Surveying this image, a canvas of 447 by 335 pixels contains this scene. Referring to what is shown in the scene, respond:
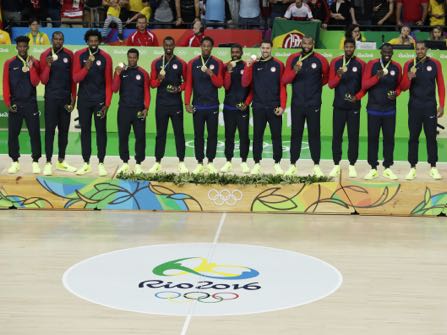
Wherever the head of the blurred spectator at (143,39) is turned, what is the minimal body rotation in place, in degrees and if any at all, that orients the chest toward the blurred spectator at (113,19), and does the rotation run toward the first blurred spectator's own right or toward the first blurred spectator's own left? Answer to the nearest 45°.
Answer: approximately 135° to the first blurred spectator's own right

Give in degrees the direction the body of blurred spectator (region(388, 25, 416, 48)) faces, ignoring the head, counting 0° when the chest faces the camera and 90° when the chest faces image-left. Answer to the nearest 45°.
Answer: approximately 0°

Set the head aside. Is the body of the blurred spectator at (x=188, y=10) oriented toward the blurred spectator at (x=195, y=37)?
yes

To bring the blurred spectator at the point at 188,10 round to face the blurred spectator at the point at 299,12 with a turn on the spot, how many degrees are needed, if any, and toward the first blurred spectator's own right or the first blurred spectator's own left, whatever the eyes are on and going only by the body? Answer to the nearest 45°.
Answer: approximately 45° to the first blurred spectator's own left

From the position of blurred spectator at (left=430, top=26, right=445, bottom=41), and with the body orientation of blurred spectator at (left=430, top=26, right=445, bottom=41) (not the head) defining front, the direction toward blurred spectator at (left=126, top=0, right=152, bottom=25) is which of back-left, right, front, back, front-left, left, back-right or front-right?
right

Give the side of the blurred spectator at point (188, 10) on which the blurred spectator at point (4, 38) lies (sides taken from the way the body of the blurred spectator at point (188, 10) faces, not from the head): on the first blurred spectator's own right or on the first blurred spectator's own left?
on the first blurred spectator's own right

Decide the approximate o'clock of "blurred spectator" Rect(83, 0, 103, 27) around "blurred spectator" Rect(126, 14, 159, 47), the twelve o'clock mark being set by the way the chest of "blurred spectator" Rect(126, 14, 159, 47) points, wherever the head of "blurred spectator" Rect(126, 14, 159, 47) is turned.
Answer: "blurred spectator" Rect(83, 0, 103, 27) is roughly at 5 o'clock from "blurred spectator" Rect(126, 14, 159, 47).

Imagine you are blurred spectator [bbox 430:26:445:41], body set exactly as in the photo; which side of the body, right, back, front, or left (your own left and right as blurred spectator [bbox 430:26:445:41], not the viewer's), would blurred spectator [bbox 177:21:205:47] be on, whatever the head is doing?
right

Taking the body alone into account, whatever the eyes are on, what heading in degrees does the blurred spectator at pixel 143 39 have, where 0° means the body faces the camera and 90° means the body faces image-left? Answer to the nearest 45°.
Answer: approximately 0°
